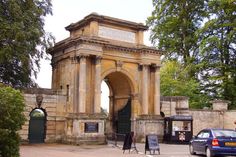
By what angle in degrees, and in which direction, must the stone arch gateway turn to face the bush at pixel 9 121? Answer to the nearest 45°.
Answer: approximately 45° to its right

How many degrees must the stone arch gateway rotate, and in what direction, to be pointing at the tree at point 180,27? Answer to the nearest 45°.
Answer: approximately 90° to its left

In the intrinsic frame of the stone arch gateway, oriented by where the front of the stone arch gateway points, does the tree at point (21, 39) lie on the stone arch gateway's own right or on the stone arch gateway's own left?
on the stone arch gateway's own right

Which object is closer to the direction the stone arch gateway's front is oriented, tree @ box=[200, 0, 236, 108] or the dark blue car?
the dark blue car

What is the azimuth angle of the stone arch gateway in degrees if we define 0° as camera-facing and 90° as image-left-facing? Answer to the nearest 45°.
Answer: approximately 315°

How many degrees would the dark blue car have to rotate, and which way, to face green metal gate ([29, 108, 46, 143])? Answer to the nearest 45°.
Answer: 0° — it already faces it

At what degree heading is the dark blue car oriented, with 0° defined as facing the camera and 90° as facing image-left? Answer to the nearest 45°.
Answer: approximately 135°

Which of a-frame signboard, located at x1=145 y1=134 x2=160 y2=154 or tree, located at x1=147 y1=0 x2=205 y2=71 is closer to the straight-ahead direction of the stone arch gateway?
the a-frame signboard

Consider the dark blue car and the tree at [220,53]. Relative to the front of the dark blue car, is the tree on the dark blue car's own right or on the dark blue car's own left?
on the dark blue car's own right

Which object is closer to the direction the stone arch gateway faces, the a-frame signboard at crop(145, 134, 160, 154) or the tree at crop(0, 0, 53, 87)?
the a-frame signboard

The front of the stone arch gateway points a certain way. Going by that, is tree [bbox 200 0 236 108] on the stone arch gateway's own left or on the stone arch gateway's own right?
on the stone arch gateway's own left
